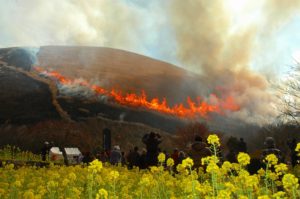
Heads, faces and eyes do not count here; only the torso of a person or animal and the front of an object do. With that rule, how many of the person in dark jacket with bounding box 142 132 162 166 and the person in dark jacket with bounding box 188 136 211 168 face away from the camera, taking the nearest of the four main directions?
2

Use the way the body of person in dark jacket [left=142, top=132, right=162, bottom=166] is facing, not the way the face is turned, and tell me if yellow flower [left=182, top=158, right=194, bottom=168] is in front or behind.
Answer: behind

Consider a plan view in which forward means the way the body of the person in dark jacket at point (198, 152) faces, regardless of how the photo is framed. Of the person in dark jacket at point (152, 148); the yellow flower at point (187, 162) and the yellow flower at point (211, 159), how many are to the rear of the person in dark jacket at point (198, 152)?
2

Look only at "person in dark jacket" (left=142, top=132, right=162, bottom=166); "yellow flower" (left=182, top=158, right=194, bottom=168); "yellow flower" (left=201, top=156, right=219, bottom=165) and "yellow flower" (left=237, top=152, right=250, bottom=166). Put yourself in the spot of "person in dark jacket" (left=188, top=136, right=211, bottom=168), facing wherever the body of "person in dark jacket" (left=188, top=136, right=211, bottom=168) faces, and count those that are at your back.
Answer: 3

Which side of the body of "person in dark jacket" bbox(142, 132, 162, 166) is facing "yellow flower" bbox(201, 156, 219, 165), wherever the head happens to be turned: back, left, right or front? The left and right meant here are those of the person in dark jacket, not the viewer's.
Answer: back

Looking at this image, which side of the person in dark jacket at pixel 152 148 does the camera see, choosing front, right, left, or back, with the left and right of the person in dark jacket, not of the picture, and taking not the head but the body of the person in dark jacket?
back

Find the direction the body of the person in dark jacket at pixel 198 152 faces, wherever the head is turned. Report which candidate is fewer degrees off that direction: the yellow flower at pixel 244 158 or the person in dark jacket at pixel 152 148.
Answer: the person in dark jacket

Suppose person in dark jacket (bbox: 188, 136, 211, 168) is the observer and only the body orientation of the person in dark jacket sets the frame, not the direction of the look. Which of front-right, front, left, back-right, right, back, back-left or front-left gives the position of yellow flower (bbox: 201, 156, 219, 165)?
back

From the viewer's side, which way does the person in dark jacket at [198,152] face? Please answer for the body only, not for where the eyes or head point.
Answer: away from the camera

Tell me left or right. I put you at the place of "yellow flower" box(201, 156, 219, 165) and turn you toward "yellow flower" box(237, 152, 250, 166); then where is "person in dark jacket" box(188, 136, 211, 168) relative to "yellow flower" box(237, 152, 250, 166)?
left

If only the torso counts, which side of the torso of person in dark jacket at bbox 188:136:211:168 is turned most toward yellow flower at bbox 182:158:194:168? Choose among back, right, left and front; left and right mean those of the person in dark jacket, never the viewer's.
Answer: back
